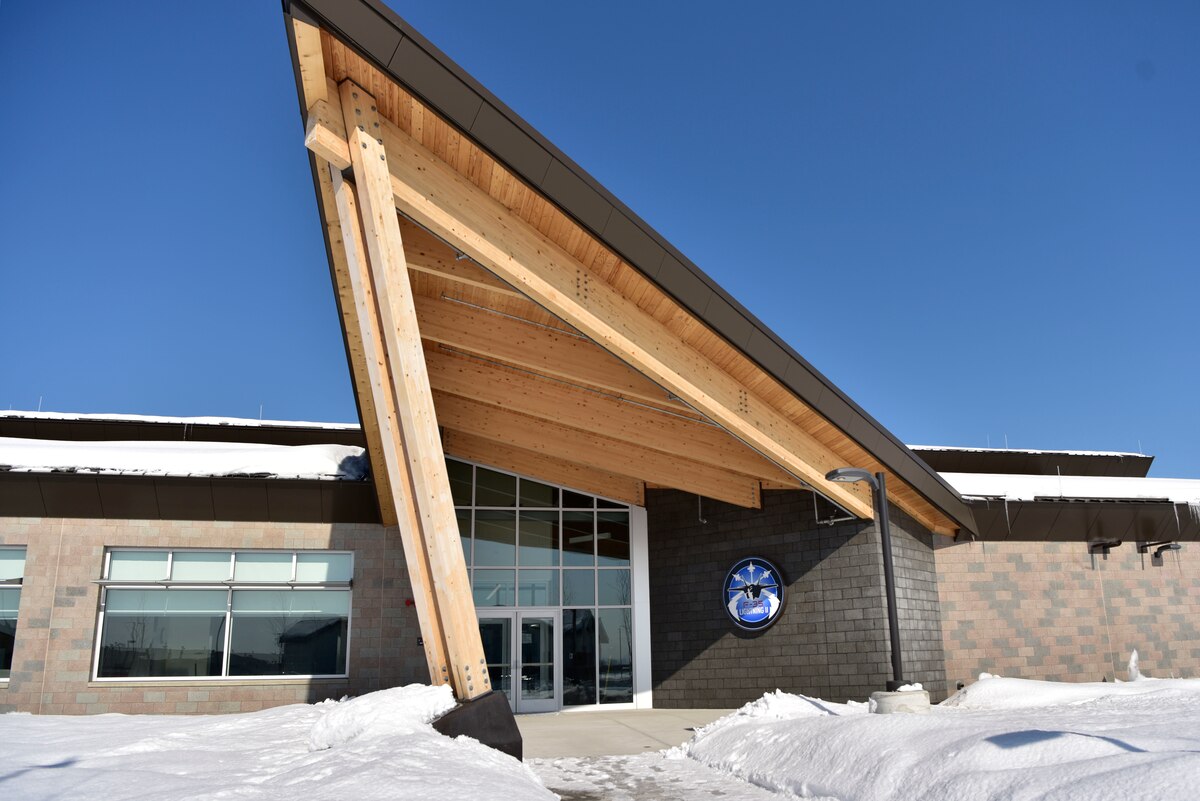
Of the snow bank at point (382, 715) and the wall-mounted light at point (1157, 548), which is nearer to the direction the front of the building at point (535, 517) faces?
the snow bank

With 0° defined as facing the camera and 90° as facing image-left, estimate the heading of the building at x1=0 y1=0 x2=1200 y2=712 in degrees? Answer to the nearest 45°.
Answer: approximately 0°

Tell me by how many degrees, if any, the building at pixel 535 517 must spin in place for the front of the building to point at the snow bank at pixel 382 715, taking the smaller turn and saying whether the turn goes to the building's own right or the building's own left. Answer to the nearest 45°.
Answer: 0° — it already faces it

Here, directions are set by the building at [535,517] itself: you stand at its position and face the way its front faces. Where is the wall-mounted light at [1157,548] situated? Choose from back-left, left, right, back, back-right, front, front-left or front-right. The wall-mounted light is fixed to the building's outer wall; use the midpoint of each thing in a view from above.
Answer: left

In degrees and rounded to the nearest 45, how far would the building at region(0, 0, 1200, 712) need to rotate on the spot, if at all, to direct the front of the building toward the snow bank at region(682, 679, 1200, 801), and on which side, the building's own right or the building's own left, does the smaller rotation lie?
approximately 45° to the building's own left

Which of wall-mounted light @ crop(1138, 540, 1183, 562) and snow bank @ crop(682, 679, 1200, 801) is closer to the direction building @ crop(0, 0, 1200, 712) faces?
the snow bank
